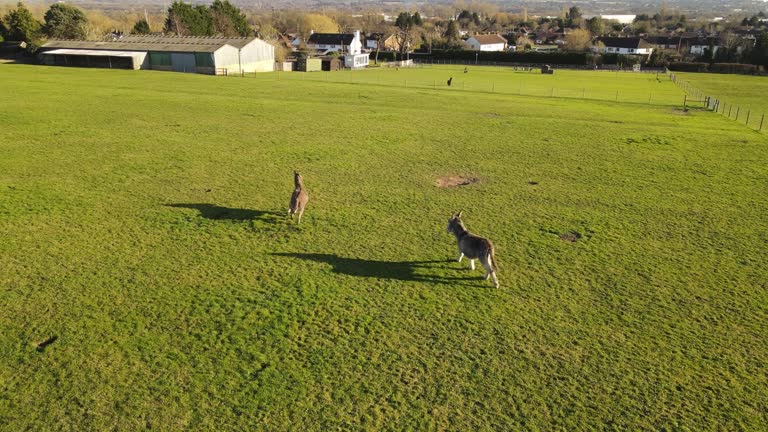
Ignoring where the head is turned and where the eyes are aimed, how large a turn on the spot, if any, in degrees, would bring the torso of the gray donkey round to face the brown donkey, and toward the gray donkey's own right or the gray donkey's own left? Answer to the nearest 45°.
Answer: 0° — it already faces it

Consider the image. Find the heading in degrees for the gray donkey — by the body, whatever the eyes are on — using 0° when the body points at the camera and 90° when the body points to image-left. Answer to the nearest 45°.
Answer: approximately 135°
